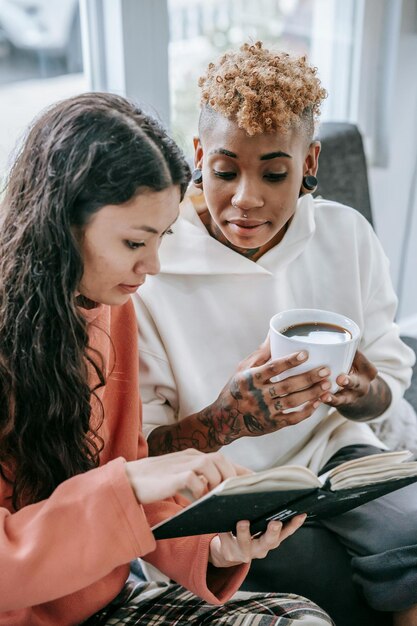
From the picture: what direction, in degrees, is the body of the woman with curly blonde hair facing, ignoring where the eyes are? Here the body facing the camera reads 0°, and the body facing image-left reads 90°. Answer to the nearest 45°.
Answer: approximately 0°

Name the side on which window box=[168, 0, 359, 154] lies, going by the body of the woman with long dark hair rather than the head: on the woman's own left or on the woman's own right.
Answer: on the woman's own left

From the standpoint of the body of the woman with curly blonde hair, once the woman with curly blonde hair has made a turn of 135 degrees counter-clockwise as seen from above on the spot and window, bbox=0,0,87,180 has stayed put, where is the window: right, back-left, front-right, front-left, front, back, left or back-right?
left

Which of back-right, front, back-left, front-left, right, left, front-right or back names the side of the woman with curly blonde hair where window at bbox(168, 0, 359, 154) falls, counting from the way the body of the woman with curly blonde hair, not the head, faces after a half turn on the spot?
front

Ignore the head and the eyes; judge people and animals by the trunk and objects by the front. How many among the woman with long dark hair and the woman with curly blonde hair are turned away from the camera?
0

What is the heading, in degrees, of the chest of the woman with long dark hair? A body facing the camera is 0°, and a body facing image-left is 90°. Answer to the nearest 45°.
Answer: approximately 315°
